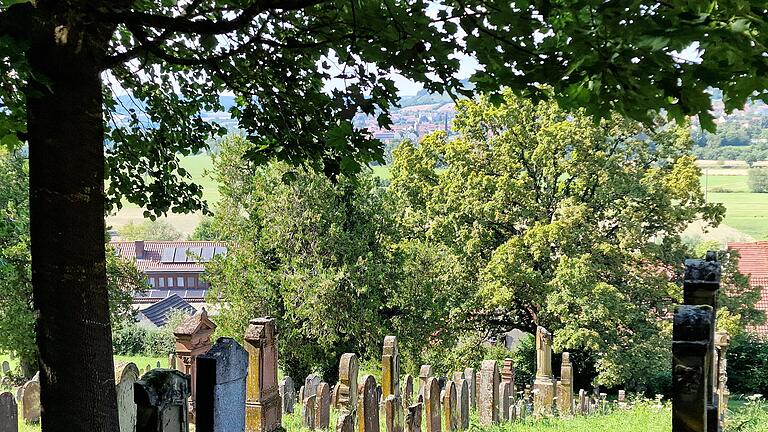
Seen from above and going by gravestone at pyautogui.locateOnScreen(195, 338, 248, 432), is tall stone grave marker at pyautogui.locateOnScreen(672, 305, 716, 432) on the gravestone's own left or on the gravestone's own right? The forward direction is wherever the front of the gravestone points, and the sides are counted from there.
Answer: on the gravestone's own left

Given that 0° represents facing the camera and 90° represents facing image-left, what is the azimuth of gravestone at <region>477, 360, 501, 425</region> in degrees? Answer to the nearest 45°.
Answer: approximately 45°

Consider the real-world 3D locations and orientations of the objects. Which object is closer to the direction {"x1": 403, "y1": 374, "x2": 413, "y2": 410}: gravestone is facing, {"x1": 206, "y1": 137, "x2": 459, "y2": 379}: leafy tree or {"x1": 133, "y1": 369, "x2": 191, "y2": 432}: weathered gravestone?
the weathered gravestone

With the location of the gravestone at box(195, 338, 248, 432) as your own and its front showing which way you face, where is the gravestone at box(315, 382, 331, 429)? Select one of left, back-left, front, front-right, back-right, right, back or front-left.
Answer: back-right
